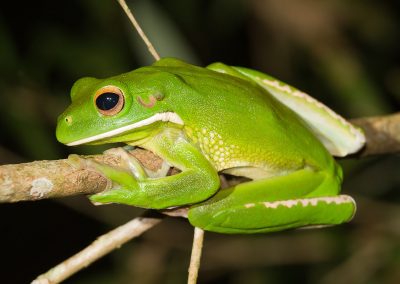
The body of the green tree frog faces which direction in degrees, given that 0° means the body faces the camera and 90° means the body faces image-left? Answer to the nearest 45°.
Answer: approximately 90°
